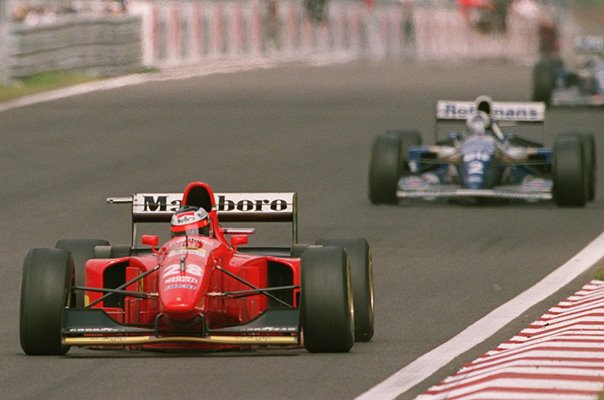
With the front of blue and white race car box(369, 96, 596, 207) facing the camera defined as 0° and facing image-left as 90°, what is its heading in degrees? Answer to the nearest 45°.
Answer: approximately 0°

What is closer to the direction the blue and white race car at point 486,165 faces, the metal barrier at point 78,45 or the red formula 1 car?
the red formula 1 car

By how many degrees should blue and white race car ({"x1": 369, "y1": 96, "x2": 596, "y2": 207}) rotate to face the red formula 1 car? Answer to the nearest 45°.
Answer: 0° — it already faces it

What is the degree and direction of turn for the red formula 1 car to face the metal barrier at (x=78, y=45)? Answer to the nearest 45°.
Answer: approximately 180°

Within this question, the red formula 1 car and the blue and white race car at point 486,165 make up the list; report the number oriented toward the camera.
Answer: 2

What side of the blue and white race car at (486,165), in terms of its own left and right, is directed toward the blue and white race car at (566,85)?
back
